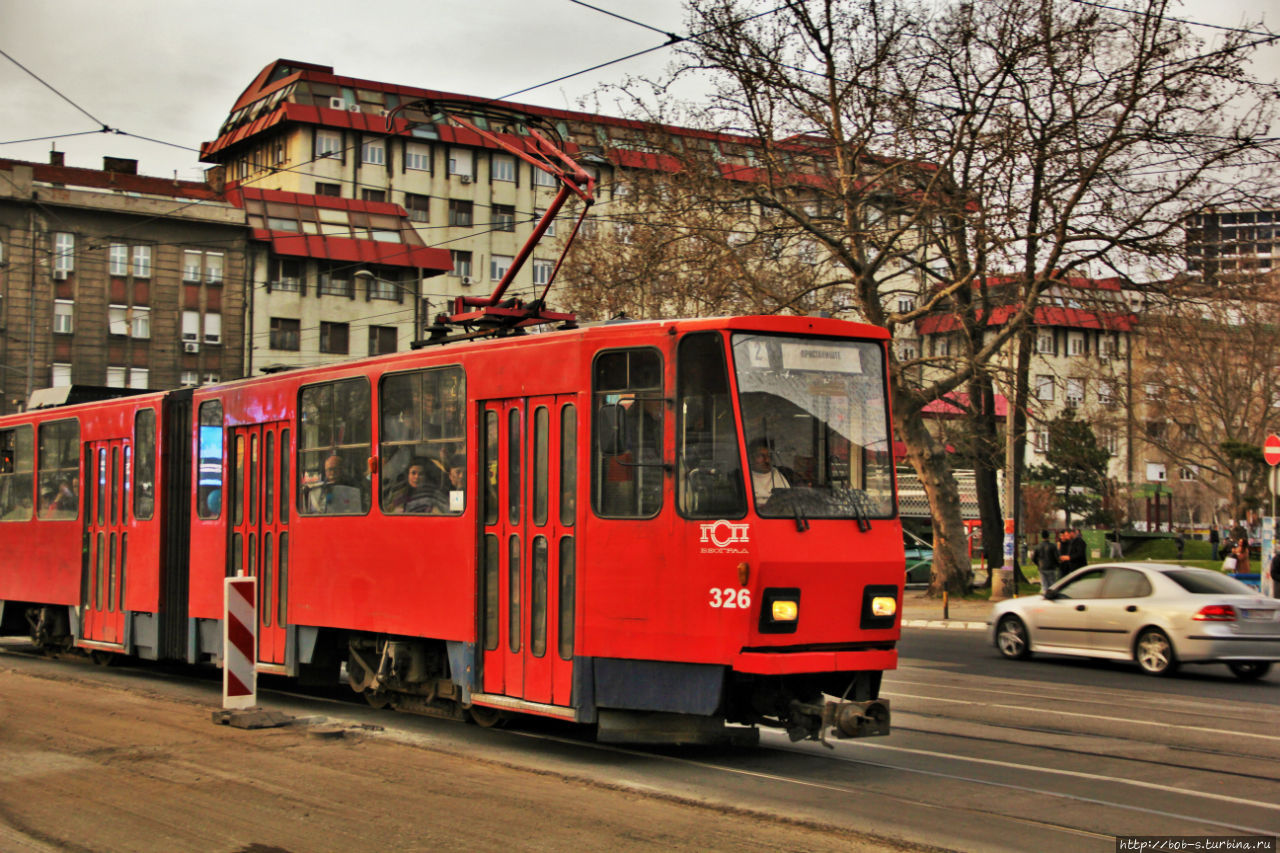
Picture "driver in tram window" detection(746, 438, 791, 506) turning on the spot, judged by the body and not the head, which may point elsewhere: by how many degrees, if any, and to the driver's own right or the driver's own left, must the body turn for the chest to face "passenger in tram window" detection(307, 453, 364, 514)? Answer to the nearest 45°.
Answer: approximately 180°

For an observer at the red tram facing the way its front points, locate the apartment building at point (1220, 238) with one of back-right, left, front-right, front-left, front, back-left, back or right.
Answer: left

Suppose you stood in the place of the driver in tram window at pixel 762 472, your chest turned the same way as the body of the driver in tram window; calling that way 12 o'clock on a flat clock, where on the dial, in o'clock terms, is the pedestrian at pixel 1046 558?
The pedestrian is roughly at 8 o'clock from the driver in tram window.

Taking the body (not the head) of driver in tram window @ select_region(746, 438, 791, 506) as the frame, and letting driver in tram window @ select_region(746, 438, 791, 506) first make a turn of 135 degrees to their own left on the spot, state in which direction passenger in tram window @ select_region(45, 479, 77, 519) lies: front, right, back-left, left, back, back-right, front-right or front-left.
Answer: front-left

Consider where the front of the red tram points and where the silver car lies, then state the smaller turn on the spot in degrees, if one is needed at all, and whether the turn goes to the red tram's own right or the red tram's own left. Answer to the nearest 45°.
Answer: approximately 90° to the red tram's own left

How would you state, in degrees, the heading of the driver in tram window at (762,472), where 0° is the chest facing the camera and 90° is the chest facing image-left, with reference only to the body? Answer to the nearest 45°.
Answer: approximately 315°

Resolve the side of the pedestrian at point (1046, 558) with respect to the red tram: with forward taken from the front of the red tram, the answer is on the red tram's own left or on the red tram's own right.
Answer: on the red tram's own left

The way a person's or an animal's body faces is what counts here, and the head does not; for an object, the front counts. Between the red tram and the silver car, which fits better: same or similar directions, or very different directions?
very different directions

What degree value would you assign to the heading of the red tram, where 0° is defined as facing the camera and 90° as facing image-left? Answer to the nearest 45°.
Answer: approximately 315°
